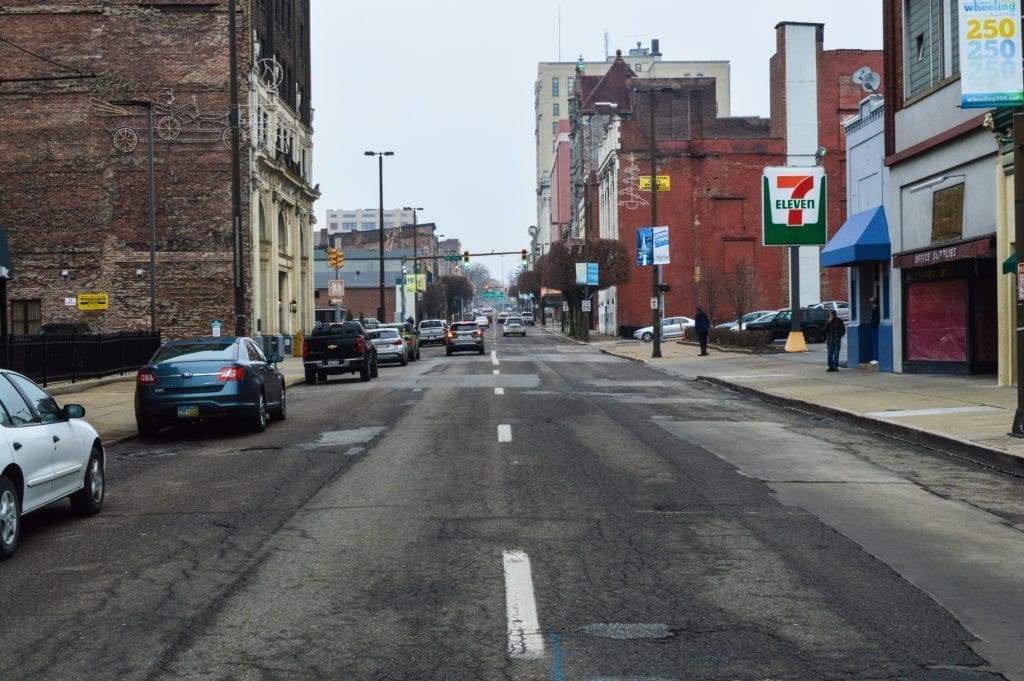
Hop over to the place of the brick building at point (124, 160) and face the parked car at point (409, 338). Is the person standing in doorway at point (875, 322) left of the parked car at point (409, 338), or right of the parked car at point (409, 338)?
right

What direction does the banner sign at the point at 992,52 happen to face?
toward the camera

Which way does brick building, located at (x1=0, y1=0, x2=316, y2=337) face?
to the viewer's right

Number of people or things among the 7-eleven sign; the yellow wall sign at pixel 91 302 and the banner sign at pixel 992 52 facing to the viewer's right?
0

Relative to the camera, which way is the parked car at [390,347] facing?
away from the camera

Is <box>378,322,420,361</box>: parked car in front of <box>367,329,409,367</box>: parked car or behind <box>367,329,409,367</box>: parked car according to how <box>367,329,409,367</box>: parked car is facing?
in front

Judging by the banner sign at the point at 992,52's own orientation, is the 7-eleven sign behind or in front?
behind

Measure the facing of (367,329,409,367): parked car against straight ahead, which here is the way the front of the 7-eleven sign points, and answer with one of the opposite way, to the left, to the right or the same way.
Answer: the opposite way

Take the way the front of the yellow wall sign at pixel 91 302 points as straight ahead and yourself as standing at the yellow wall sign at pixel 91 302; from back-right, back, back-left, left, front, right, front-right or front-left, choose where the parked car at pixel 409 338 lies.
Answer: back-left

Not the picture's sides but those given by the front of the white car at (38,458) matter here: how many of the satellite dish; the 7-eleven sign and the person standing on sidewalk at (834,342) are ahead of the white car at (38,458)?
3

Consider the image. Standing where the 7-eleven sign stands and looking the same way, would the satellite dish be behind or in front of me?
in front

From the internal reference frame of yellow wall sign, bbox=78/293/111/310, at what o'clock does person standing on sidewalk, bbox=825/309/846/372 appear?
The person standing on sidewalk is roughly at 10 o'clock from the yellow wall sign.

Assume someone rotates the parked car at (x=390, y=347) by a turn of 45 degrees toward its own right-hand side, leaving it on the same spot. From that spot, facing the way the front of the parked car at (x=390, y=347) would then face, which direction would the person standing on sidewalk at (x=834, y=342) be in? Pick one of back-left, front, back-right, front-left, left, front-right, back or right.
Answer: right

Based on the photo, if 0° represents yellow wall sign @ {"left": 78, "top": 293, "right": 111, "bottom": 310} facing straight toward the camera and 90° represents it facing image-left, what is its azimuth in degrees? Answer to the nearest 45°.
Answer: approximately 0°

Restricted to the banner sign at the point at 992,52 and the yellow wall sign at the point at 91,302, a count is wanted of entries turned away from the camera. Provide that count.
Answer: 0

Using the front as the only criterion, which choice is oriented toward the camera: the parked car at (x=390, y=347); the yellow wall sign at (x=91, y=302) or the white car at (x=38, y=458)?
the yellow wall sign
